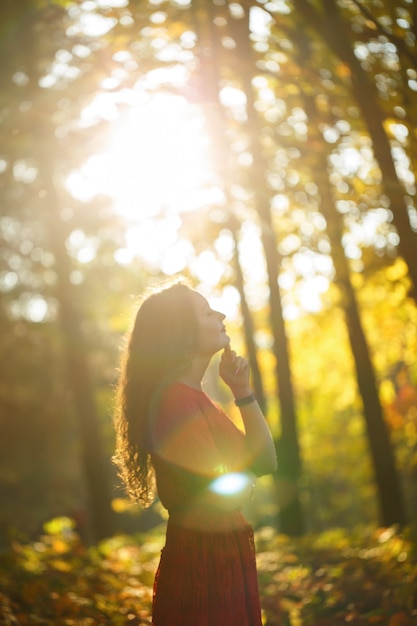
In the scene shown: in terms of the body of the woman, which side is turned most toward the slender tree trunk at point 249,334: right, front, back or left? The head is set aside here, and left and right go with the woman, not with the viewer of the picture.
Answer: left

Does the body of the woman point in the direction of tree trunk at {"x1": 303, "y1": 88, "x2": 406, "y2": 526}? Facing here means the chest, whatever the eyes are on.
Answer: no

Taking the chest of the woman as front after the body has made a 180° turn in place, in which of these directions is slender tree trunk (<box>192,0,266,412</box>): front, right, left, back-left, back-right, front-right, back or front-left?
right

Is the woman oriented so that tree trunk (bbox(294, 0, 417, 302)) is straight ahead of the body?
no

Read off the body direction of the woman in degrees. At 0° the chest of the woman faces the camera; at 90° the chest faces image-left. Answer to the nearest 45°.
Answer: approximately 270°

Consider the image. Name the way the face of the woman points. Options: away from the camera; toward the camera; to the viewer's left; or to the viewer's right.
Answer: to the viewer's right

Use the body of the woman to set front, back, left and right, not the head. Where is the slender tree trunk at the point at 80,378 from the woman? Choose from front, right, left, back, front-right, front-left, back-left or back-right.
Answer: left
